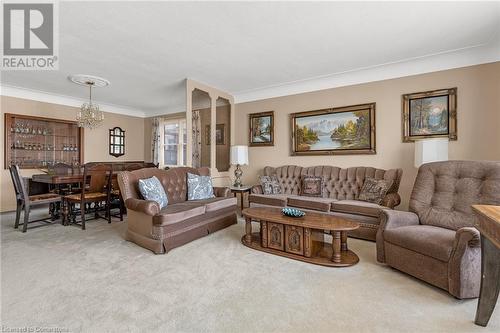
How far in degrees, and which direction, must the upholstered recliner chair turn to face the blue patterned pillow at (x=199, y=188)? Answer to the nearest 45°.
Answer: approximately 45° to its right

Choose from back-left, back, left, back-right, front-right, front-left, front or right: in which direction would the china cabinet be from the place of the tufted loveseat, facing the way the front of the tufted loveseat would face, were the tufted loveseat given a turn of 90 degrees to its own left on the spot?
left

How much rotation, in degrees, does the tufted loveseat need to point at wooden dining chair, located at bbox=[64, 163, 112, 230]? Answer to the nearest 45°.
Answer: approximately 180°

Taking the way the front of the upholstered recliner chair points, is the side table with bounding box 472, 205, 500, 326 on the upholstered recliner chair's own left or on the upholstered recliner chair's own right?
on the upholstered recliner chair's own left

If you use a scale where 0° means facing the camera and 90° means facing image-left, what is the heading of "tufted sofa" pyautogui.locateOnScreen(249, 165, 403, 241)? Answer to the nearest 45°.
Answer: approximately 45°

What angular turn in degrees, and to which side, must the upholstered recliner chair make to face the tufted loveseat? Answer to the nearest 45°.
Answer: approximately 45° to its right

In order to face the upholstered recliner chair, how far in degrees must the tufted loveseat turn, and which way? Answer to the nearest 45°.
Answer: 0° — it already faces it

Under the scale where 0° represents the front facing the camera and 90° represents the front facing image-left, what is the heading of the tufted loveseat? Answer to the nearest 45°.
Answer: approximately 315°

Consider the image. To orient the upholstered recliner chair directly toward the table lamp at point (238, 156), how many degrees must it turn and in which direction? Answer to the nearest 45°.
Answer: approximately 45° to its right
